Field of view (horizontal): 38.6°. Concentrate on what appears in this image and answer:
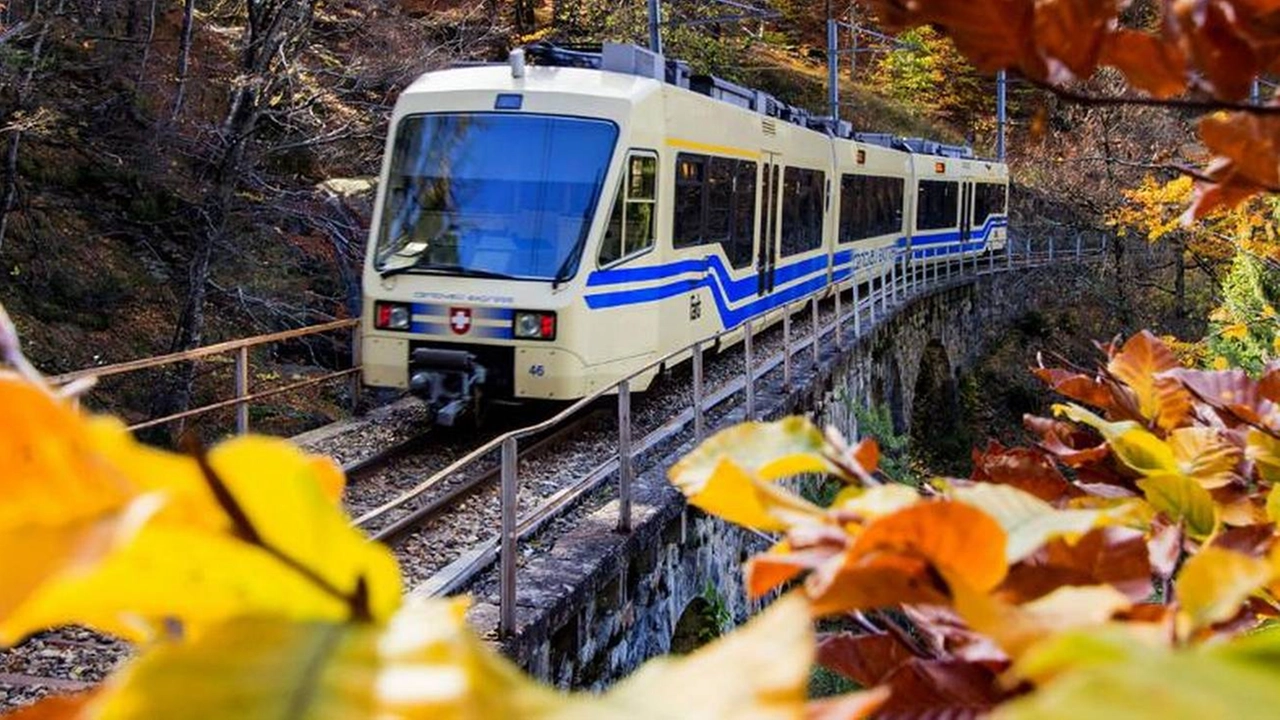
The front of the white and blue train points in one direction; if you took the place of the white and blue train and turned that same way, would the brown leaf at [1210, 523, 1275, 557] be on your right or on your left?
on your left

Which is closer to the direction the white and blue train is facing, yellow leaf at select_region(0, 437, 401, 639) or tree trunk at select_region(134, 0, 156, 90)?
the yellow leaf

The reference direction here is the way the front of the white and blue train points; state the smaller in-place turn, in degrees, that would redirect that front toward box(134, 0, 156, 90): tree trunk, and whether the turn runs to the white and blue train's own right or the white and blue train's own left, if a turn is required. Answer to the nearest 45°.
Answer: approximately 90° to the white and blue train's own right

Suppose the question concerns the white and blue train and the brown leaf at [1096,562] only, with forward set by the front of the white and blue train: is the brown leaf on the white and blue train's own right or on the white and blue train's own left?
on the white and blue train's own left

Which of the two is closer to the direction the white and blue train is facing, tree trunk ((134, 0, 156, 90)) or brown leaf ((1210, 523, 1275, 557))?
the brown leaf

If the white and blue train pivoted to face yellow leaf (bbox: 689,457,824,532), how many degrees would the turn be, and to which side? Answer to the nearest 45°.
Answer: approximately 45° to its left

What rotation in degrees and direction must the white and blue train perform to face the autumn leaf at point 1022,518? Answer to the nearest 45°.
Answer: approximately 45° to its left

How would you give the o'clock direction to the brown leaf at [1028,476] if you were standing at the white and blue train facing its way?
The brown leaf is roughly at 10 o'clock from the white and blue train.

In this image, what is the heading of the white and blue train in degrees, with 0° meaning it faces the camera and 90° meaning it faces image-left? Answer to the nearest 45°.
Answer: approximately 45°

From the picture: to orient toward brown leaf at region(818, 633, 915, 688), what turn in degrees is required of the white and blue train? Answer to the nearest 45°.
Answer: approximately 45° to its left
